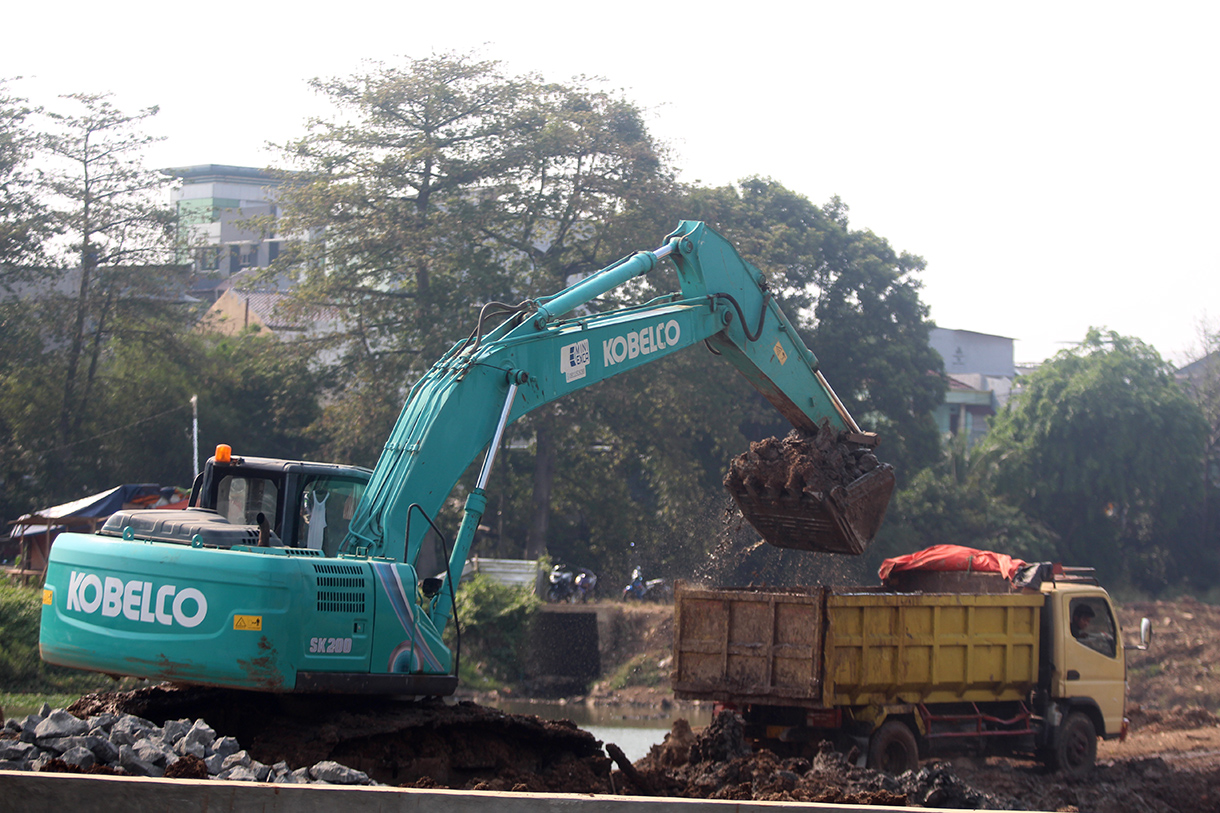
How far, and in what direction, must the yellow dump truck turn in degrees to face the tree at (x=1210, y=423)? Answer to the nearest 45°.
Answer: approximately 45° to its left

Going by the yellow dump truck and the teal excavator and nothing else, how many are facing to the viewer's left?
0

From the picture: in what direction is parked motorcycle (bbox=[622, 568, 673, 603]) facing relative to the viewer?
to the viewer's left

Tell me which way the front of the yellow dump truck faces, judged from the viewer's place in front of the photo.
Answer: facing away from the viewer and to the right of the viewer

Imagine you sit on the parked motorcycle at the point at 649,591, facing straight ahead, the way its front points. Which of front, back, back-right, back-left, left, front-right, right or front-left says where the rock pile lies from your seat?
left

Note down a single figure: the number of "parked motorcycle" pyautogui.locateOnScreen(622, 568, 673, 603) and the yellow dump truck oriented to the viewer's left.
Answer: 1

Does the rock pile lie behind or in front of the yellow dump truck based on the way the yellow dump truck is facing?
behind

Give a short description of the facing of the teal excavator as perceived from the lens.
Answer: facing away from the viewer and to the right of the viewer

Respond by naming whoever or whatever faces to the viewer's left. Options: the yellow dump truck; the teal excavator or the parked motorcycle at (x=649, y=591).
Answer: the parked motorcycle
